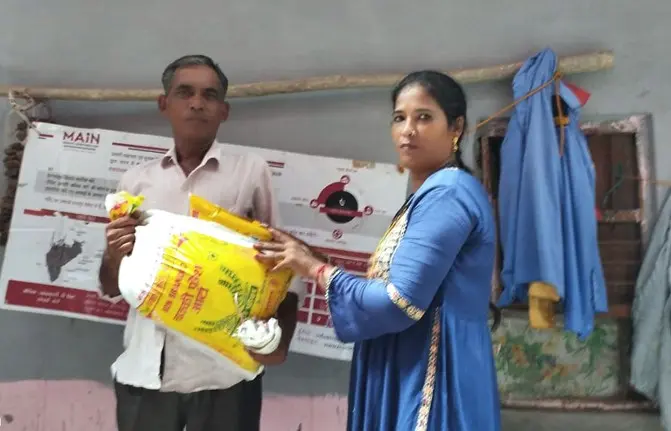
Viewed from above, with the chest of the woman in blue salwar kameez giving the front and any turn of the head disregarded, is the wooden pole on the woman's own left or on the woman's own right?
on the woman's own right

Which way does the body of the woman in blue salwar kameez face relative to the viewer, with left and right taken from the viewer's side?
facing to the left of the viewer

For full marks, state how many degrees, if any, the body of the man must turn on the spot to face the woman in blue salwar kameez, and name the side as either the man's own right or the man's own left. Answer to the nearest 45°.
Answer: approximately 45° to the man's own left

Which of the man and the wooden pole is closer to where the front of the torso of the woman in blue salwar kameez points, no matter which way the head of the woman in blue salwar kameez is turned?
the man

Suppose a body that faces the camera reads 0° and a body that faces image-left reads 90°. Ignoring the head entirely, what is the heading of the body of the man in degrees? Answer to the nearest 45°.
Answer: approximately 0°

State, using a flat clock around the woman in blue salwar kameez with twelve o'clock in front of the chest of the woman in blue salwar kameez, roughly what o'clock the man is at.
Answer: The man is roughly at 1 o'clock from the woman in blue salwar kameez.

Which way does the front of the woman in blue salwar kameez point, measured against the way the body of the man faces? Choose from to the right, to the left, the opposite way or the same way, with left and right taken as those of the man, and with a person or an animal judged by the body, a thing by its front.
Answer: to the right
